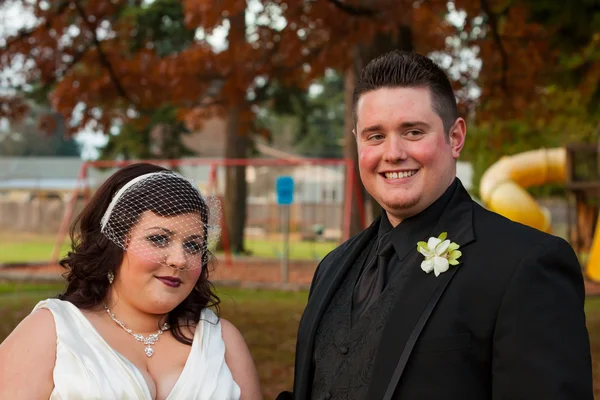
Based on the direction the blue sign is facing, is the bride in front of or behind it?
in front

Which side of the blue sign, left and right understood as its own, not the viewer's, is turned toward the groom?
front

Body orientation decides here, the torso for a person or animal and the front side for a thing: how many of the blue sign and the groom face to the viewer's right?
0

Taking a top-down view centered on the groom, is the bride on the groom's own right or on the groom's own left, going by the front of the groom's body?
on the groom's own right

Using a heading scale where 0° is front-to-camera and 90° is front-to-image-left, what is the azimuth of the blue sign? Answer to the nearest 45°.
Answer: approximately 0°

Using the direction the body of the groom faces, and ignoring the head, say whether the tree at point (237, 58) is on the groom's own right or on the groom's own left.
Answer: on the groom's own right
